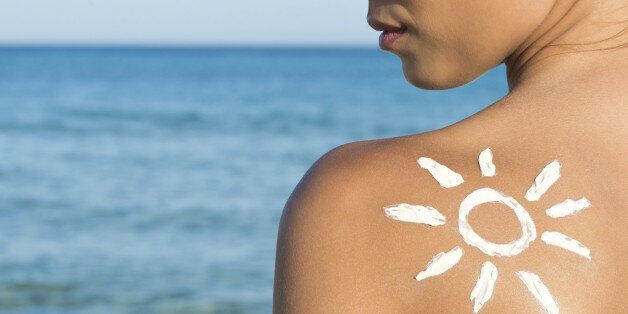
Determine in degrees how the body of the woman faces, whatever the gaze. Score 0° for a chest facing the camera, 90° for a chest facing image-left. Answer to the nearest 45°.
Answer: approximately 180°

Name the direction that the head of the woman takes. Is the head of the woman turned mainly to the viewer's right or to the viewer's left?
to the viewer's left
